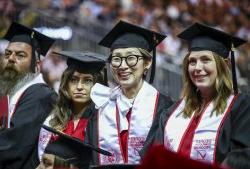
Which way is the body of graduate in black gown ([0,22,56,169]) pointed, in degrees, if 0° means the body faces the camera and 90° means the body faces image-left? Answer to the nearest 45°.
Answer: approximately 45°

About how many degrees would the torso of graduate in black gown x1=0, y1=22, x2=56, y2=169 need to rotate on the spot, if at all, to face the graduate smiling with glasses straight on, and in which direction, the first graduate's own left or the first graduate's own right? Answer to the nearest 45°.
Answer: approximately 90° to the first graduate's own left

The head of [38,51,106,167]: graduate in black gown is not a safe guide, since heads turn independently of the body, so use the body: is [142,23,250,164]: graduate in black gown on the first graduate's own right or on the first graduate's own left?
on the first graduate's own left

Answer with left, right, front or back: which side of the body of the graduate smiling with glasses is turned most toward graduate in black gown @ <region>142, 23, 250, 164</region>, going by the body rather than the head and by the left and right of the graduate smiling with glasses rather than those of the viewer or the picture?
left

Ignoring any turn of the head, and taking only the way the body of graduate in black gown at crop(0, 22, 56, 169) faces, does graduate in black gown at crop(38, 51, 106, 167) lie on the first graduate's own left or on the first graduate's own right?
on the first graduate's own left

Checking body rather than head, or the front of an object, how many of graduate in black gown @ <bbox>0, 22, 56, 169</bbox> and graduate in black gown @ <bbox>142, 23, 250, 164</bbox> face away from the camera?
0

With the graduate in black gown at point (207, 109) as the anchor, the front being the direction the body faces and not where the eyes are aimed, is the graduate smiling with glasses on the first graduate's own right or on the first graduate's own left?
on the first graduate's own right

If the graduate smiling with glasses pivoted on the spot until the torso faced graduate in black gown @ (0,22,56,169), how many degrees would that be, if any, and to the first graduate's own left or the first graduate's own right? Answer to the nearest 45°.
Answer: approximately 90° to the first graduate's own right
